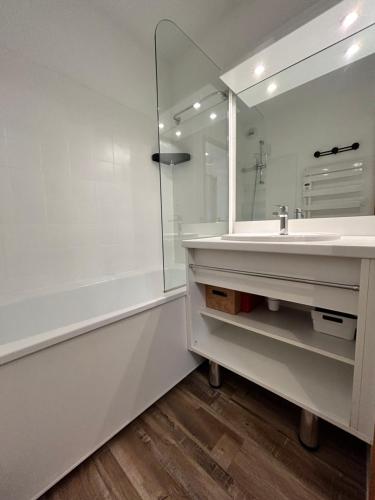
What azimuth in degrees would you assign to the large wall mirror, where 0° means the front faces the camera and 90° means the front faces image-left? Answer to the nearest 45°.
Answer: approximately 45°

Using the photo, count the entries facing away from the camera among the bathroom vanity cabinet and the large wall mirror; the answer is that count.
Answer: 0

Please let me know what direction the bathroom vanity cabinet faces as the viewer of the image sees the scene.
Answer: facing the viewer and to the left of the viewer

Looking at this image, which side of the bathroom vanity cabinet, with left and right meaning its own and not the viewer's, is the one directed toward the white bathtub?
front
